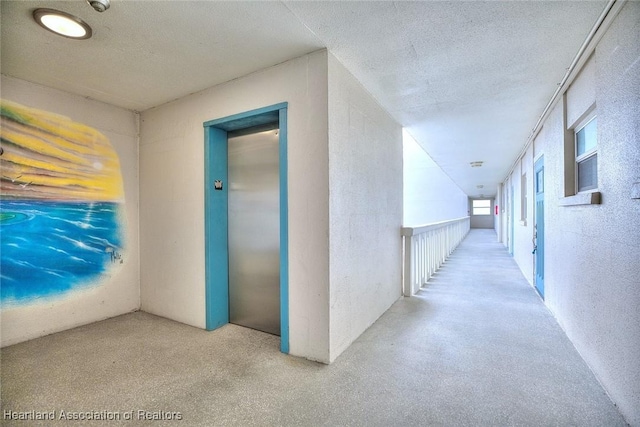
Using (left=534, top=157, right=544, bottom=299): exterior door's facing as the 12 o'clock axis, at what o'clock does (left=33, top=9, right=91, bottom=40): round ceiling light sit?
The round ceiling light is roughly at 10 o'clock from the exterior door.

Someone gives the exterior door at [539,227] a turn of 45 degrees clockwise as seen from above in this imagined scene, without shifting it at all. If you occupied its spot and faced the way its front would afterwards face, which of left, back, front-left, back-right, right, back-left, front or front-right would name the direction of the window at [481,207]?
front-right

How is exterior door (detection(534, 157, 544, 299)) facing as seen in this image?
to the viewer's left

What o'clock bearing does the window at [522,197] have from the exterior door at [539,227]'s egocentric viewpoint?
The window is roughly at 3 o'clock from the exterior door.

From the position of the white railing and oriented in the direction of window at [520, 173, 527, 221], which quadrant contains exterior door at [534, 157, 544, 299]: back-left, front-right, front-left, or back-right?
front-right

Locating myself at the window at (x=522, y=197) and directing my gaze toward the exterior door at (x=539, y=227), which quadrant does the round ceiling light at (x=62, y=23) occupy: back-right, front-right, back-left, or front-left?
front-right
